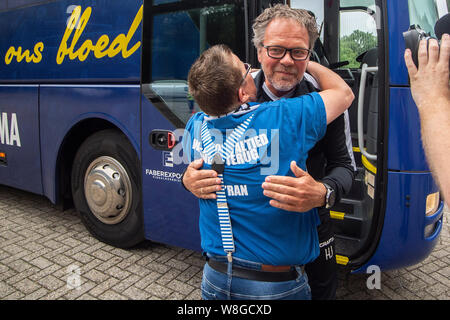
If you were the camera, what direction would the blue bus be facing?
facing the viewer and to the right of the viewer
